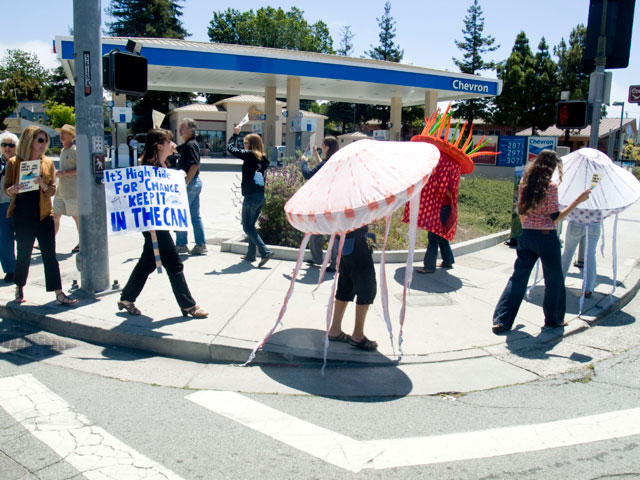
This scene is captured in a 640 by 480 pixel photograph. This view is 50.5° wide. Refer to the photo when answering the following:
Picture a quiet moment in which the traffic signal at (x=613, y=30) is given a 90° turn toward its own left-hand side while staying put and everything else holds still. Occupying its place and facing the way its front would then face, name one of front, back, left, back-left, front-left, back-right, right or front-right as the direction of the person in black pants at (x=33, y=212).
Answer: front-left

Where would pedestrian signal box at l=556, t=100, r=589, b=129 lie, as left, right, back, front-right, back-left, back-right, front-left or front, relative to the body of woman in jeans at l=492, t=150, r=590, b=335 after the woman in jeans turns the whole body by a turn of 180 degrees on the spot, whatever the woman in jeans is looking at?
back-right

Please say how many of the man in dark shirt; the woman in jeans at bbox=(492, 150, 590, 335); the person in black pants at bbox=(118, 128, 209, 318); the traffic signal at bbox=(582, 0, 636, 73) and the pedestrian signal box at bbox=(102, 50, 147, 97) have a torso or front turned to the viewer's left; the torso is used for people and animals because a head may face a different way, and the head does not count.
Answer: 1

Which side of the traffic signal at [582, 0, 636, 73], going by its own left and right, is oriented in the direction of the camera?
back

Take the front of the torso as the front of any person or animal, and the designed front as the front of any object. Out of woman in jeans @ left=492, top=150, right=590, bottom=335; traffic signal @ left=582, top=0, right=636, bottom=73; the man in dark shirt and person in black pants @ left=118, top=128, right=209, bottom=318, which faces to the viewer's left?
the man in dark shirt

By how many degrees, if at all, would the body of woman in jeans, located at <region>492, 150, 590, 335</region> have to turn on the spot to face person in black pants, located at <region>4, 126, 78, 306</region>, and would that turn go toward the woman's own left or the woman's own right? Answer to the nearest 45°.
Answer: approximately 135° to the woman's own left

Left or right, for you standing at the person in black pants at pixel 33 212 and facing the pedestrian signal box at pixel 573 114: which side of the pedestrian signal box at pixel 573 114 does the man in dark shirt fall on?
left

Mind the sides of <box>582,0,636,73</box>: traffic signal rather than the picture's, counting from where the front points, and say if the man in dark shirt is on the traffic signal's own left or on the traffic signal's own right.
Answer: on the traffic signal's own left

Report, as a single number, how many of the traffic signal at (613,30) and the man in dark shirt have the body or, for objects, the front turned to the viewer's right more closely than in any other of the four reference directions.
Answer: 0

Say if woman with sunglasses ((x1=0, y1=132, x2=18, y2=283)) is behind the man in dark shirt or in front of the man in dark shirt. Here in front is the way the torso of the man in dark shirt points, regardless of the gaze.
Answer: in front

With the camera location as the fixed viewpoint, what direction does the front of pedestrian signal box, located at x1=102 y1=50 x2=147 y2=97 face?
facing the viewer and to the right of the viewer
